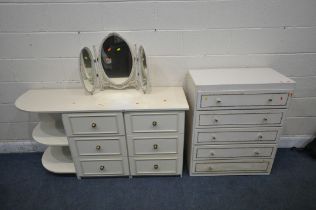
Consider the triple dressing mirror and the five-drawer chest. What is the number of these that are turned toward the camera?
2

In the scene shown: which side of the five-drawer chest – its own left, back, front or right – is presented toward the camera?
front

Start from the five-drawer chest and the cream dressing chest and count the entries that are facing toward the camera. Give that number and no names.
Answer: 2

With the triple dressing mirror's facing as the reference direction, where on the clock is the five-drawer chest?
The five-drawer chest is roughly at 10 o'clock from the triple dressing mirror.

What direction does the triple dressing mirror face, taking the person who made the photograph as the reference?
facing the viewer

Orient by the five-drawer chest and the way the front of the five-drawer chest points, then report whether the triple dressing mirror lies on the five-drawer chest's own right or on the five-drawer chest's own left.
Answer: on the five-drawer chest's own right

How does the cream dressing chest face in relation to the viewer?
toward the camera
